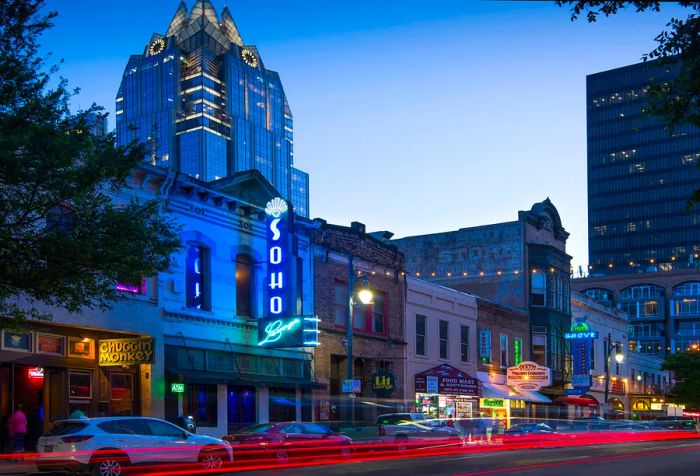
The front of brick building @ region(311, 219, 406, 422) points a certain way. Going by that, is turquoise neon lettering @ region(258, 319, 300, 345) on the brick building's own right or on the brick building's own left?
on the brick building's own right

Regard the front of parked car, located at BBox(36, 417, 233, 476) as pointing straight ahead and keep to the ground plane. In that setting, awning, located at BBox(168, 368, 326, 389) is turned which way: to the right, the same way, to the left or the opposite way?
to the right

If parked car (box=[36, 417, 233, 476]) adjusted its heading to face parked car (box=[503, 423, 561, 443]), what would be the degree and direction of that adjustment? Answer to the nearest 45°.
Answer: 0° — it already faces it

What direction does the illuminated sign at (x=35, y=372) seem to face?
toward the camera

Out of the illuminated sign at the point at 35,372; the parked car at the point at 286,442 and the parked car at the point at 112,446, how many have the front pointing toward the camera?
1

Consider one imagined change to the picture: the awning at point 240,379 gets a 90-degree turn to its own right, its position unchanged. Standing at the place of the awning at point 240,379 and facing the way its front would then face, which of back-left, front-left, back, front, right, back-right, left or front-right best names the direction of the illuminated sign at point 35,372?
front

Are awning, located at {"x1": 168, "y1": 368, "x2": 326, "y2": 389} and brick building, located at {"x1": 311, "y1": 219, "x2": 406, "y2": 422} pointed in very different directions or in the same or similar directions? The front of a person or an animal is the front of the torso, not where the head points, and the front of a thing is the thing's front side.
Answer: same or similar directions

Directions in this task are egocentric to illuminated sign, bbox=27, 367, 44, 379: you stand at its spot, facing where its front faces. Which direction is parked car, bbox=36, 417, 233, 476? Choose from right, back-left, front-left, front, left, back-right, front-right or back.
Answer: front

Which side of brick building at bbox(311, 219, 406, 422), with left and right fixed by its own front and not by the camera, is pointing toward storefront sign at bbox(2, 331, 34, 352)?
right

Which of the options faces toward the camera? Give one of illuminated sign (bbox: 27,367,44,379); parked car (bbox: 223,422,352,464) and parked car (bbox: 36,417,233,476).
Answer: the illuminated sign

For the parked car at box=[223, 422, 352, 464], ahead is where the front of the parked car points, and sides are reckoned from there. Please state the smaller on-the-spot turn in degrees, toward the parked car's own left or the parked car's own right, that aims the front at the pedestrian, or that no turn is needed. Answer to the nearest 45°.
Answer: approximately 135° to the parked car's own left

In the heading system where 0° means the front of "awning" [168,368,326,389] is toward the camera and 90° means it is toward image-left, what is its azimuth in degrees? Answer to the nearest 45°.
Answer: approximately 315°
